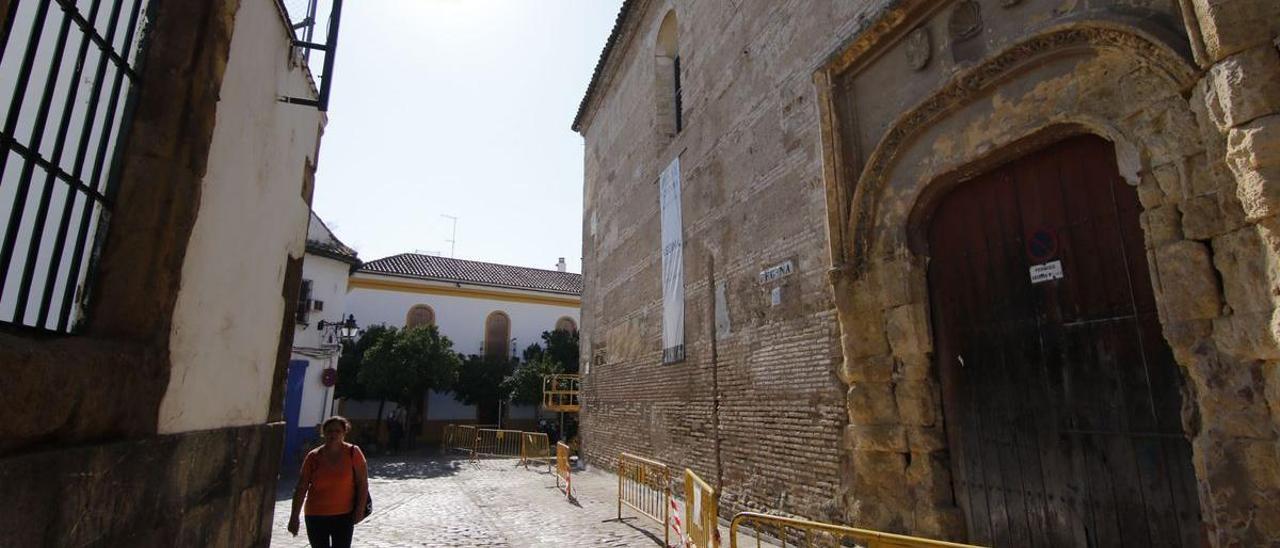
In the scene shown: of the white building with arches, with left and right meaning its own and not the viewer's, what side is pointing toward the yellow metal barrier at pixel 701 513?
front

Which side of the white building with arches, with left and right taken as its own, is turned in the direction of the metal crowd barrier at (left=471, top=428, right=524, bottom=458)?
front

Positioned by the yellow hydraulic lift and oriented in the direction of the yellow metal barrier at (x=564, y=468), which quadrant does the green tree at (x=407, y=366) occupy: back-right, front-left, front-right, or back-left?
back-right

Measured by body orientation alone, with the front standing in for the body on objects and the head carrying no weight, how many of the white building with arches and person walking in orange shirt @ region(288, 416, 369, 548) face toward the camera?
2

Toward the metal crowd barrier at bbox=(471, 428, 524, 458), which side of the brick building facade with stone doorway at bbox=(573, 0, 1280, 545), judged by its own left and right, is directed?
right

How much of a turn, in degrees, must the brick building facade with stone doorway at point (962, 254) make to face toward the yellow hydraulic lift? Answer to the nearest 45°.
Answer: approximately 90° to its right

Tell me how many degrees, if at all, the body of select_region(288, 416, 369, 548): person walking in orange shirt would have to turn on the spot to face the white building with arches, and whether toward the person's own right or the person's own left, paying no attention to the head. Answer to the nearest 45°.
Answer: approximately 180°

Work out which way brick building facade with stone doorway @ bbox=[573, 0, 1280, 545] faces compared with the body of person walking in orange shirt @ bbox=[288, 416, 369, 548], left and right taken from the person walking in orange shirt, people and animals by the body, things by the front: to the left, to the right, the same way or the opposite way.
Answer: to the right

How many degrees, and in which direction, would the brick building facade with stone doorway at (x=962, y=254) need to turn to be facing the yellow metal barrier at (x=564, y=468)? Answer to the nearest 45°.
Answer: approximately 90° to its right

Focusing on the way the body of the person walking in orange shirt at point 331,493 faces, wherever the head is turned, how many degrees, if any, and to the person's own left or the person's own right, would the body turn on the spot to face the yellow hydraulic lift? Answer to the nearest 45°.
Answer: approximately 135° to the person's own left

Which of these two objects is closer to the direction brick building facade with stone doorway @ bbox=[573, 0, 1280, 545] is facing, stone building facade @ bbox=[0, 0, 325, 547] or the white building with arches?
the stone building facade

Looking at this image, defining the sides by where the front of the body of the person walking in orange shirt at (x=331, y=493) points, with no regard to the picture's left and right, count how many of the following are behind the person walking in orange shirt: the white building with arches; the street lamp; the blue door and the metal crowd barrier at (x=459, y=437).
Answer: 4
